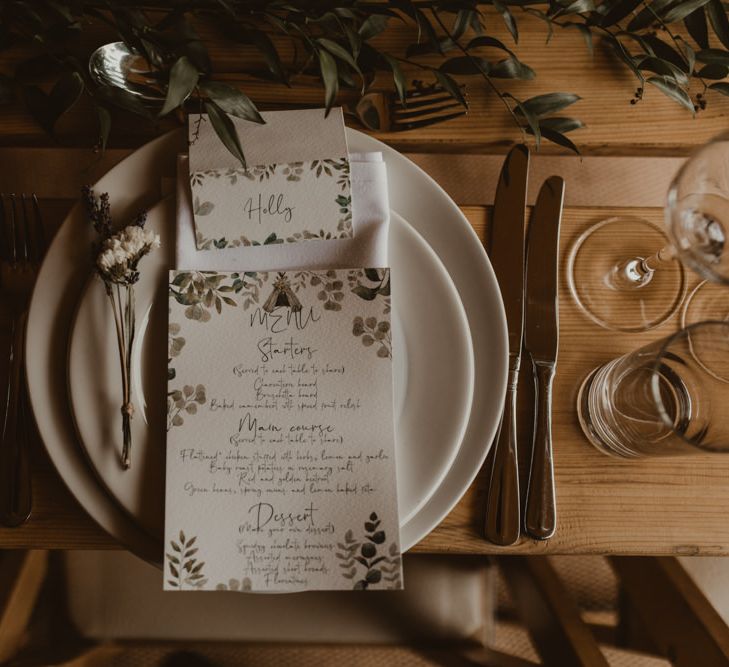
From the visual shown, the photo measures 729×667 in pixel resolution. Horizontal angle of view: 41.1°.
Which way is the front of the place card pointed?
toward the camera

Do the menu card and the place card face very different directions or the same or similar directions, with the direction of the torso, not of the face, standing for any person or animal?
same or similar directions

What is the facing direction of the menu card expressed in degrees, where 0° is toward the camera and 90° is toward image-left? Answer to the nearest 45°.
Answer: approximately 0°

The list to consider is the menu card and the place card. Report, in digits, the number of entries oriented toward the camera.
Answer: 2
